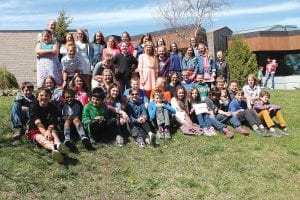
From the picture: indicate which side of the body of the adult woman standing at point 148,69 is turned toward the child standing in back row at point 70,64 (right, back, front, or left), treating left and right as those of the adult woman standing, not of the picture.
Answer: right

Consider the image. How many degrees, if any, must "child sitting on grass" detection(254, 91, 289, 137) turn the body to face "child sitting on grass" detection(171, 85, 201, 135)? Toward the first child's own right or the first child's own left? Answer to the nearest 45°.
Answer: approximately 90° to the first child's own right

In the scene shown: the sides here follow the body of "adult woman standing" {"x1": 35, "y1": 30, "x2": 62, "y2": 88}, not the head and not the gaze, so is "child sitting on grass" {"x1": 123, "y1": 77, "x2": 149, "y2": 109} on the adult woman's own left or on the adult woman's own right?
on the adult woman's own left

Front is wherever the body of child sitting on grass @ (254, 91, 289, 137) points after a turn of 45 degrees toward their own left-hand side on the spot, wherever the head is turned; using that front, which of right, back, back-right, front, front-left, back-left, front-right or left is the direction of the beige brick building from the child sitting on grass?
back-left

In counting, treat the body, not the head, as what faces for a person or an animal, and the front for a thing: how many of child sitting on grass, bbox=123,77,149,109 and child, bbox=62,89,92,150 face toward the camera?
2

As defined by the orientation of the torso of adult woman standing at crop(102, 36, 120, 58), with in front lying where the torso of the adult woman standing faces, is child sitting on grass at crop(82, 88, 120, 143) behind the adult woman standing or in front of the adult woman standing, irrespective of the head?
in front
